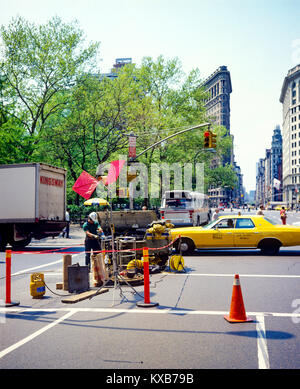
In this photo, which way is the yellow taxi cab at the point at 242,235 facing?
to the viewer's left

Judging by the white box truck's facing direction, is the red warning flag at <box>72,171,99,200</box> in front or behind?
behind

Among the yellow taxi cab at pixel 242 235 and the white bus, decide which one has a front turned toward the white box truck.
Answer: the yellow taxi cab

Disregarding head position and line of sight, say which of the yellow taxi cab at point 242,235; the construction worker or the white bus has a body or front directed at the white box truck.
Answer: the yellow taxi cab

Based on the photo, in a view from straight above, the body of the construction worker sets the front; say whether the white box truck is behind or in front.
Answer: behind

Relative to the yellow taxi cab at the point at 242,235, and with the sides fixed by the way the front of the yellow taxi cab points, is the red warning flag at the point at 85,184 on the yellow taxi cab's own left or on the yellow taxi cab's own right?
on the yellow taxi cab's own left

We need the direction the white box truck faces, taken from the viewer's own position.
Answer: facing away from the viewer and to the left of the viewer

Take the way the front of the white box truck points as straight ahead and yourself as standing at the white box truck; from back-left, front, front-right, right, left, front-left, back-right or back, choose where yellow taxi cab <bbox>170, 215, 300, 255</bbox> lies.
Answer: back

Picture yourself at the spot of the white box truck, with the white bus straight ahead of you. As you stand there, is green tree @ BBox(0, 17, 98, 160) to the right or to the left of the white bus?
left

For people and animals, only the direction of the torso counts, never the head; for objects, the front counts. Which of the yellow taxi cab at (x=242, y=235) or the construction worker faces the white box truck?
the yellow taxi cab
